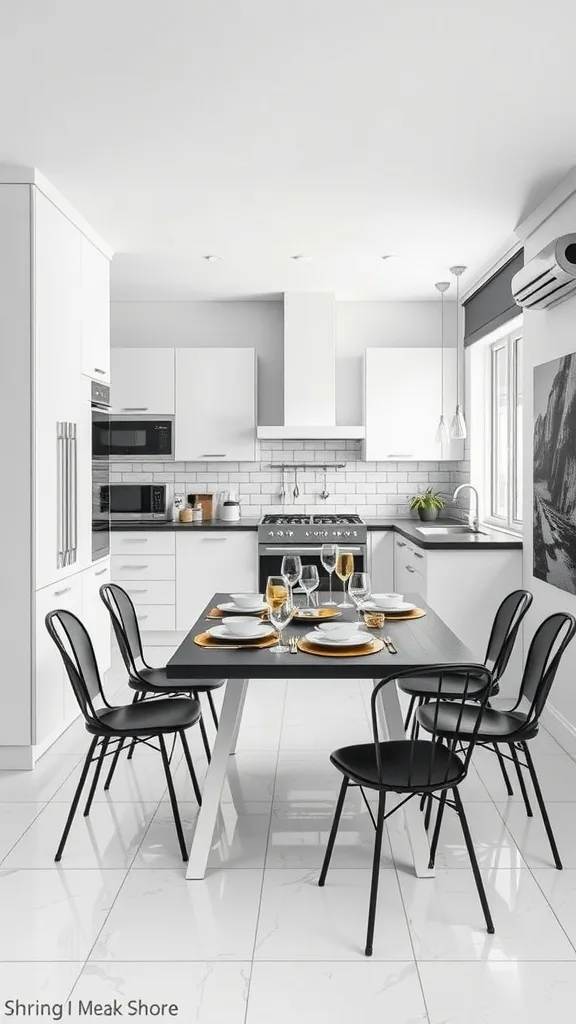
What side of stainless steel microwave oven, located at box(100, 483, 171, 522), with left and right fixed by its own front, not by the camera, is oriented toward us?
front

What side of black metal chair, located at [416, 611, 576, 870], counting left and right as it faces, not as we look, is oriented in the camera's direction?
left

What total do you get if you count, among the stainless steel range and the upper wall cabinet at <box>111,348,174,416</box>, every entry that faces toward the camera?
2

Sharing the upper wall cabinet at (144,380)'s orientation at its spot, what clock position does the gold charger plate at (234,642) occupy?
The gold charger plate is roughly at 12 o'clock from the upper wall cabinet.

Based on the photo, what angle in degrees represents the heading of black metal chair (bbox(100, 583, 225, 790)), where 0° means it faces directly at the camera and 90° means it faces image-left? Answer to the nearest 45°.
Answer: approximately 270°

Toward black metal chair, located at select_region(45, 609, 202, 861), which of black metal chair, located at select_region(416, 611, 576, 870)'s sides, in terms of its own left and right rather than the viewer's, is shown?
front

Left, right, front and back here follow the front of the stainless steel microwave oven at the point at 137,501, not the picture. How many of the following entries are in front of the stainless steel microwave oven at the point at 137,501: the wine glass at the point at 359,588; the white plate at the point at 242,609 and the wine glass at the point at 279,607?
3

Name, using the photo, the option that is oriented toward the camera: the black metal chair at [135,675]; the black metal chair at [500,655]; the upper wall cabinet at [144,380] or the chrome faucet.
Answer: the upper wall cabinet

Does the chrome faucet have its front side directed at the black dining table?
no

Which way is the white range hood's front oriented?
toward the camera

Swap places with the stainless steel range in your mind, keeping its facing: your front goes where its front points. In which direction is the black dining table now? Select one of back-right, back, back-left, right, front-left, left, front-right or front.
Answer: front

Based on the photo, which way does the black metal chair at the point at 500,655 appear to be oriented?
to the viewer's left

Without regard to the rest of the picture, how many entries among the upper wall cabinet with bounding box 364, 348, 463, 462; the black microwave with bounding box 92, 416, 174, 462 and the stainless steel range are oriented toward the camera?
3

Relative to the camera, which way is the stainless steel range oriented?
toward the camera

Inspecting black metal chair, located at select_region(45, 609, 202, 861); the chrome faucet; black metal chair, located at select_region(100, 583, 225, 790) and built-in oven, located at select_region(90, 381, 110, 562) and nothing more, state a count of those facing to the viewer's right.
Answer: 3

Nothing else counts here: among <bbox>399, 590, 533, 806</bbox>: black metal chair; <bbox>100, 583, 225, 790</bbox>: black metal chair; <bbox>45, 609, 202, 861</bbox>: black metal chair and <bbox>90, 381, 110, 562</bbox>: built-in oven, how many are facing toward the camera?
0

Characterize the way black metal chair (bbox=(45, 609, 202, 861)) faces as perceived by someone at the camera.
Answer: facing to the right of the viewer

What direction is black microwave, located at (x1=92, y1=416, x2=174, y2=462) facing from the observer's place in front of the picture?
facing the viewer

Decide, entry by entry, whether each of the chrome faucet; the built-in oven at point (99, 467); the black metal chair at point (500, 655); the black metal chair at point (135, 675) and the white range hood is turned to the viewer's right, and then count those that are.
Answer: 2

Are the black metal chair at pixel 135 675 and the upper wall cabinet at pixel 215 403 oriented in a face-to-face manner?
no

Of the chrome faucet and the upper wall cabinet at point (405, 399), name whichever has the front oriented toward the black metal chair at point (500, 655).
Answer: the upper wall cabinet

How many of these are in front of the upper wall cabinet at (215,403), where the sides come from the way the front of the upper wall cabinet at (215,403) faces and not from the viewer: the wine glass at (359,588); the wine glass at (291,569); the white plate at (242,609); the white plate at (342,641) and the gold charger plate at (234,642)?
5
